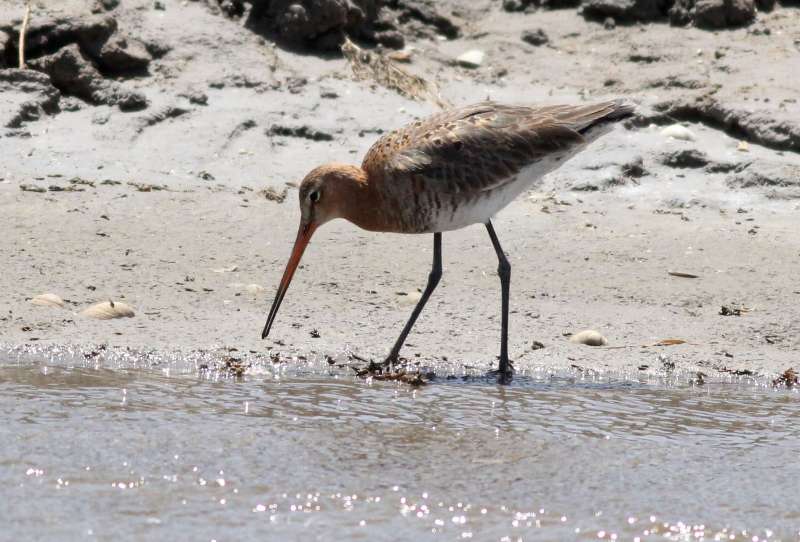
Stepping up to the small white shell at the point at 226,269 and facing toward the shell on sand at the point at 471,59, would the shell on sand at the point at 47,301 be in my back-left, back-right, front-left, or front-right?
back-left

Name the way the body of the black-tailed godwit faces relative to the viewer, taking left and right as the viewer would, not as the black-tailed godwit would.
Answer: facing to the left of the viewer

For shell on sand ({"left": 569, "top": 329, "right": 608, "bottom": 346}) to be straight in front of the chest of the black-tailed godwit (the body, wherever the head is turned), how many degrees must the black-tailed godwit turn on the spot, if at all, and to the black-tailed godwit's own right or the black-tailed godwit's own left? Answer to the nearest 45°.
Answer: approximately 180°

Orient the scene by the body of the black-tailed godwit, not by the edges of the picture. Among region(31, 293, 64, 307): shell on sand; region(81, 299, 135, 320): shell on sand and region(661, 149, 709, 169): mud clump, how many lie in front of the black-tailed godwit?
2

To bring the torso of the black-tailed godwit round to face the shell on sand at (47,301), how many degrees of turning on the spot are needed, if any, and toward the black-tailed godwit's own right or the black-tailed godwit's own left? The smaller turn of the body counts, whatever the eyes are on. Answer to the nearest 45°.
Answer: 0° — it already faces it

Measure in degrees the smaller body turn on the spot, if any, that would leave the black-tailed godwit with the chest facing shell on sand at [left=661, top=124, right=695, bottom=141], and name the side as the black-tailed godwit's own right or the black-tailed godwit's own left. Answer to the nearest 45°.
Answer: approximately 135° to the black-tailed godwit's own right

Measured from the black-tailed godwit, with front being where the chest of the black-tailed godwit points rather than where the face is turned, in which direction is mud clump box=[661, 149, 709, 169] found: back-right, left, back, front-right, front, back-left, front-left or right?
back-right

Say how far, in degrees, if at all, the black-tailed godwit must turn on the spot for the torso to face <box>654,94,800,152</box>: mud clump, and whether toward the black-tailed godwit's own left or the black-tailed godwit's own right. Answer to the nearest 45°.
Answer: approximately 135° to the black-tailed godwit's own right

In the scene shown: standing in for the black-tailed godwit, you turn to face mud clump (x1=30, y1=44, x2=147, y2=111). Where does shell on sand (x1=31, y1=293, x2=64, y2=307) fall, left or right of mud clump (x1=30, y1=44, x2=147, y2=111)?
left

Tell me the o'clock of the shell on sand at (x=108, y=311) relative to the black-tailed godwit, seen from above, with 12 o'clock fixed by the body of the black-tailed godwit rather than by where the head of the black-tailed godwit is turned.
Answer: The shell on sand is roughly at 12 o'clock from the black-tailed godwit.
